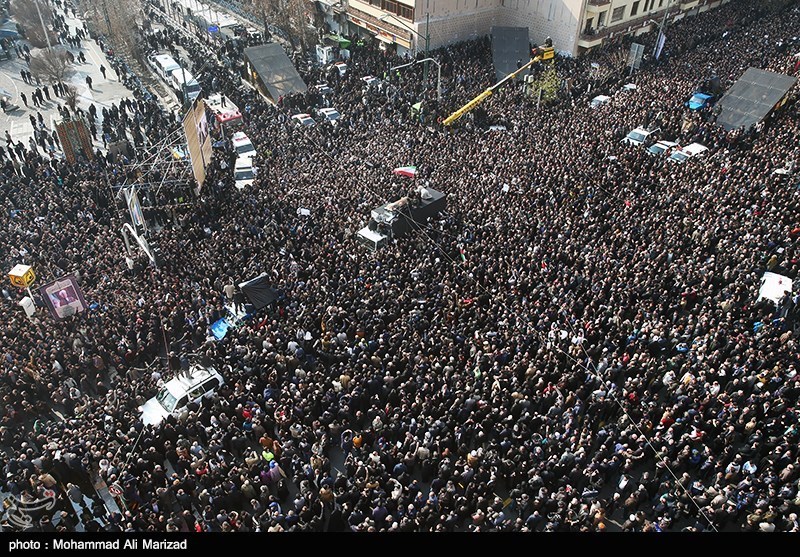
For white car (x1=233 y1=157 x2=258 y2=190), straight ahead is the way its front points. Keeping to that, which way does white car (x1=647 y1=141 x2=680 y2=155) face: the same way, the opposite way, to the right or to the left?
to the right

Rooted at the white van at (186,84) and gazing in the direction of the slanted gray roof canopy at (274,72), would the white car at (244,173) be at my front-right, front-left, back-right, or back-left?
front-right

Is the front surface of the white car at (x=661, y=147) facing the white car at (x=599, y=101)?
no

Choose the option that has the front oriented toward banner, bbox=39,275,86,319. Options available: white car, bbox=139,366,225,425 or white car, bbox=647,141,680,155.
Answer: white car, bbox=647,141,680,155

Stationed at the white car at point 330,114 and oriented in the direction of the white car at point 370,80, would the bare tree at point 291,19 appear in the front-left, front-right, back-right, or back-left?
front-left

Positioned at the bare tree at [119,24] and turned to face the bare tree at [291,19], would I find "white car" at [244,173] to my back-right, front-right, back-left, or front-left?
front-right

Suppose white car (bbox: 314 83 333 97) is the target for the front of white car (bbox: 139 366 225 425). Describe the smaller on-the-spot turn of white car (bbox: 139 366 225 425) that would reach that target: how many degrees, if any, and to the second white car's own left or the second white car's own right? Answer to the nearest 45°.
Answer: approximately 180°

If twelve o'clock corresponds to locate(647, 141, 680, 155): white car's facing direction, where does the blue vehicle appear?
The blue vehicle is roughly at 5 o'clock from the white car.
